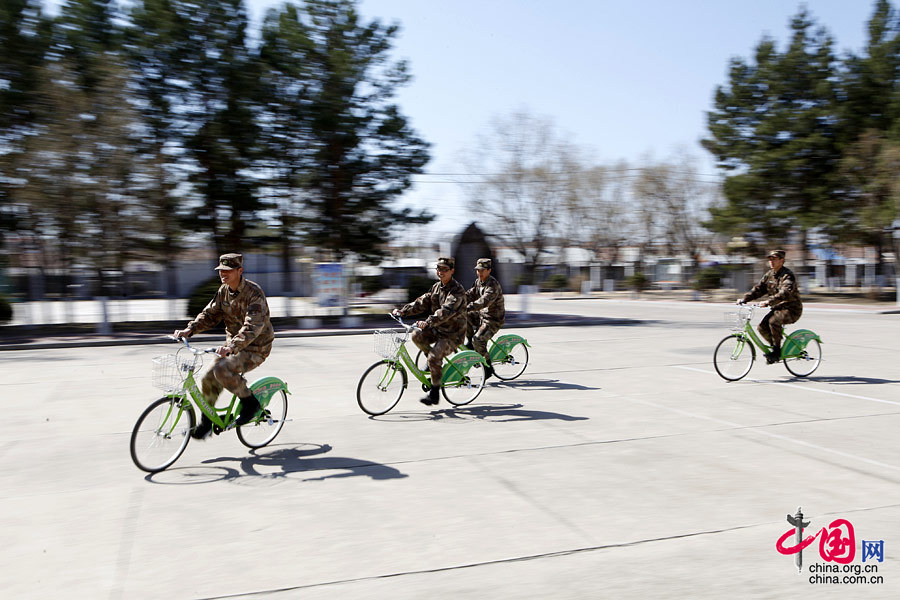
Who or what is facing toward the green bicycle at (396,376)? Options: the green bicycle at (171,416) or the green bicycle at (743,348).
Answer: the green bicycle at (743,348)

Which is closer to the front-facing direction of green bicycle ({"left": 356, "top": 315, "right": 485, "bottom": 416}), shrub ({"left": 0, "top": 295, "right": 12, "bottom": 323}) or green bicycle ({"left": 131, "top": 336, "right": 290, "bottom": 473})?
the green bicycle

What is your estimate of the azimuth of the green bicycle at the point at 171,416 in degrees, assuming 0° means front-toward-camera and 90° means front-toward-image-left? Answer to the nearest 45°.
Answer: approximately 45°

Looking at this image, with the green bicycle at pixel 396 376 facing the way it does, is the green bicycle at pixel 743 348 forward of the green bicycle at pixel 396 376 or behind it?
behind

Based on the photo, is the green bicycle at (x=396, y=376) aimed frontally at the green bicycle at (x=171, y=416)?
yes

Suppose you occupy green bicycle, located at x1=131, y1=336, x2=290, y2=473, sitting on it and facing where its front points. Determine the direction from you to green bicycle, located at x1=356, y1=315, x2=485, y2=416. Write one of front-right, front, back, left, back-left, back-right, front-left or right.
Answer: back

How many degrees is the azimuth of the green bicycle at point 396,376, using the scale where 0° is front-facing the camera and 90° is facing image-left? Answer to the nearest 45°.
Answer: approximately 45°

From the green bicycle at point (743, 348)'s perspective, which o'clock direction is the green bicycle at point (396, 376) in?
the green bicycle at point (396, 376) is roughly at 12 o'clock from the green bicycle at point (743, 348).
